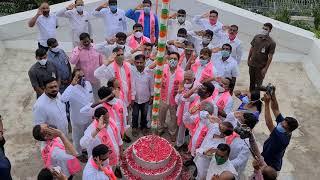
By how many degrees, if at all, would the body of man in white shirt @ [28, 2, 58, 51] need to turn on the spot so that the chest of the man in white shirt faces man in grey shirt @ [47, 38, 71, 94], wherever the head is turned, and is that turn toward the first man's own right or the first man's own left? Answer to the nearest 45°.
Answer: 0° — they already face them

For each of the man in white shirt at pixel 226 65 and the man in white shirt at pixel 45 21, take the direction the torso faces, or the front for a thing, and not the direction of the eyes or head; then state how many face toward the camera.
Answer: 2

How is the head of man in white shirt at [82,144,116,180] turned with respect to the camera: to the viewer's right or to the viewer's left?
to the viewer's right

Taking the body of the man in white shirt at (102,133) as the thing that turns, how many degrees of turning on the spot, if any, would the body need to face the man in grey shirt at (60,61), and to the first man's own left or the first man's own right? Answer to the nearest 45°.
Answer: approximately 135° to the first man's own left

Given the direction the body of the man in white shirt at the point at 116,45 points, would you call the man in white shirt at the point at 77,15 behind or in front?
behind

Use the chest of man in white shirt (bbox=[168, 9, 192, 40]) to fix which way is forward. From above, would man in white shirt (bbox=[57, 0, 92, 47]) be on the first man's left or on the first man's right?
on the first man's right

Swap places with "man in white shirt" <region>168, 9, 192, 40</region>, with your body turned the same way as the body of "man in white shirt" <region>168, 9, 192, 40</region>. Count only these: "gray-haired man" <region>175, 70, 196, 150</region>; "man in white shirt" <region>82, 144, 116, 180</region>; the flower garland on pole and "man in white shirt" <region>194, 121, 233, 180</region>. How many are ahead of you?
4

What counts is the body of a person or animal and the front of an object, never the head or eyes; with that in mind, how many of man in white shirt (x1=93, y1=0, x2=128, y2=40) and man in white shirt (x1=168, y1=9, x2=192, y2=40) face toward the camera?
2

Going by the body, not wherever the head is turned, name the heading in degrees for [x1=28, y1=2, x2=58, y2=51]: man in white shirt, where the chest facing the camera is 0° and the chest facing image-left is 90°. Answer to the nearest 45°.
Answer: approximately 0°

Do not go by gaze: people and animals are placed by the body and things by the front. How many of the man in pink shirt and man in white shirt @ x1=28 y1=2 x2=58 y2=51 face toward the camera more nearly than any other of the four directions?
2
